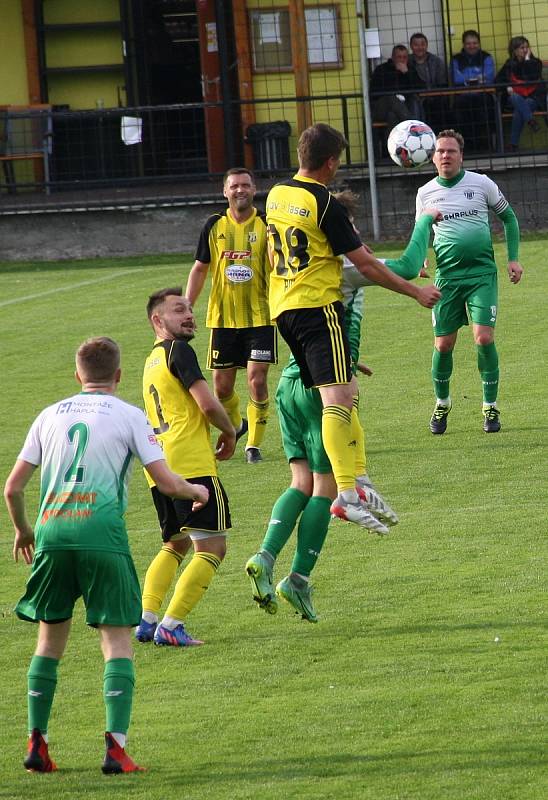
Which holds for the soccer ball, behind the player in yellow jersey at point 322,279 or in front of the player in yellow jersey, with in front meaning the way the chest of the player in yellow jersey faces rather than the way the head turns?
in front

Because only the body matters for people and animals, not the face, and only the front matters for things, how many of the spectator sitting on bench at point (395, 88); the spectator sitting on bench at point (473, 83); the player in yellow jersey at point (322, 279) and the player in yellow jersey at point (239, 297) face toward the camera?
3

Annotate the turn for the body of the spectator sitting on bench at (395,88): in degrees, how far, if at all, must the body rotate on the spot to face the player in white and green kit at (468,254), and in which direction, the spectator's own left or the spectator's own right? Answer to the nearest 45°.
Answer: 0° — they already face them

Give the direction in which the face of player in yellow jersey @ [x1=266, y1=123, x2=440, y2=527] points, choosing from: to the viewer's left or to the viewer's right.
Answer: to the viewer's right

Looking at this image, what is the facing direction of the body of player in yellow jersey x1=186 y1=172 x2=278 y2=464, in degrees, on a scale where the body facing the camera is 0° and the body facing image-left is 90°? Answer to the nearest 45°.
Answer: approximately 0°

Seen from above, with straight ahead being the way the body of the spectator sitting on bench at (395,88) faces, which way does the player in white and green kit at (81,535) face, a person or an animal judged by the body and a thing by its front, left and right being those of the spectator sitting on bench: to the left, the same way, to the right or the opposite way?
the opposite way

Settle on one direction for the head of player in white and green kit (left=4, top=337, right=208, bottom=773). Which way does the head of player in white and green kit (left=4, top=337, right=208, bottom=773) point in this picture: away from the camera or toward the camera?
away from the camera

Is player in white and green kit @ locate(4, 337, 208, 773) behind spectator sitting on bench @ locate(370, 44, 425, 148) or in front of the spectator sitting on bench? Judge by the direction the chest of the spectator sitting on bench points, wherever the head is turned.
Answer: in front

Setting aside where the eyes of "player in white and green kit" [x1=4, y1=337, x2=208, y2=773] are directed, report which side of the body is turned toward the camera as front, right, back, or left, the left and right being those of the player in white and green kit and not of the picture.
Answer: back

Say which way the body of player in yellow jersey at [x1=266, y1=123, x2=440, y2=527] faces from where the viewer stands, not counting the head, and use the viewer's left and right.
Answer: facing away from the viewer and to the right of the viewer

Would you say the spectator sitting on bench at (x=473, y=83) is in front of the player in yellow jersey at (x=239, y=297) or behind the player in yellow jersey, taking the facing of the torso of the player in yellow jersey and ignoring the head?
behind
